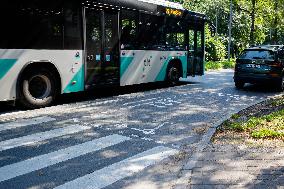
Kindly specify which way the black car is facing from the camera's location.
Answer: facing away from the viewer and to the right of the viewer

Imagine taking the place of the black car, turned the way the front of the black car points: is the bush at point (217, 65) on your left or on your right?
on your left

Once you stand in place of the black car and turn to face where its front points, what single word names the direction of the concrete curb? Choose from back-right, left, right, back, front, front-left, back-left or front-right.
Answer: back-right

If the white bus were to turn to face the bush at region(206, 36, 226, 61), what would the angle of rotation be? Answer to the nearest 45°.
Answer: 0° — it already faces it

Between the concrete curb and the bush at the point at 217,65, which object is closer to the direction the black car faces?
the bush

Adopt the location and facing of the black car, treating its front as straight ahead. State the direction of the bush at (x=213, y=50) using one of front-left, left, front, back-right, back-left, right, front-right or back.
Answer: front-left

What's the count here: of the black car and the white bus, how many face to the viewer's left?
0

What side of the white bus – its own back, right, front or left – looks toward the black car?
front

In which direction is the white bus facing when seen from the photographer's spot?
facing away from the viewer and to the right of the viewer

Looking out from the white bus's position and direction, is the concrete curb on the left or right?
on its right
